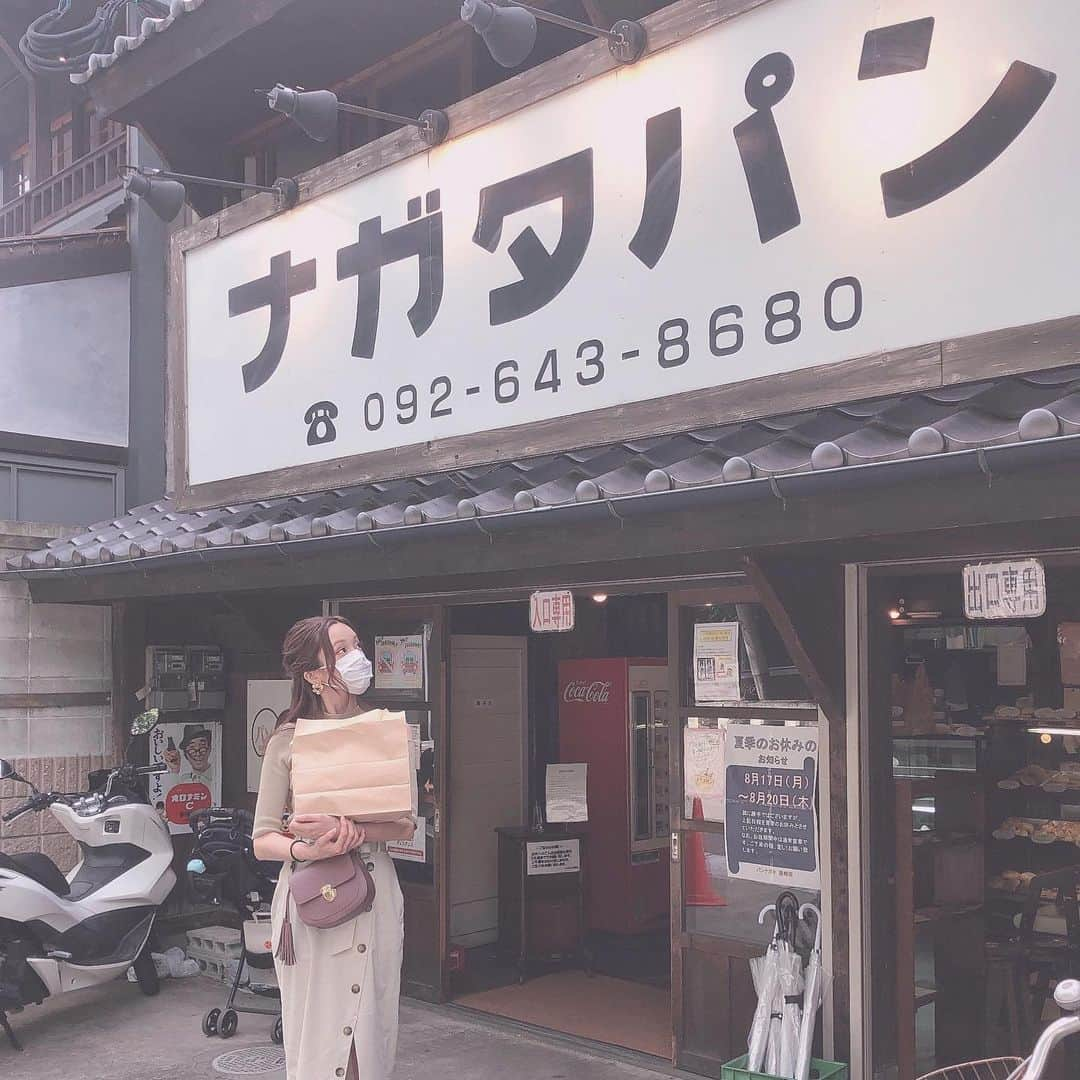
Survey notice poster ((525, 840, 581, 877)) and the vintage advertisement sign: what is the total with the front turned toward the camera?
2

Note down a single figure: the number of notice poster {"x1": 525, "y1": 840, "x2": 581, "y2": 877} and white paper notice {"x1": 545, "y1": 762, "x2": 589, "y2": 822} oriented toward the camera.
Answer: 2

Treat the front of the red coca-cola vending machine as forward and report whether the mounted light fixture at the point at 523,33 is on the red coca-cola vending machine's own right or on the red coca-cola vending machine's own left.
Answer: on the red coca-cola vending machine's own right

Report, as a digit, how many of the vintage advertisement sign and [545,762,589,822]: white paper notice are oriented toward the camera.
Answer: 2

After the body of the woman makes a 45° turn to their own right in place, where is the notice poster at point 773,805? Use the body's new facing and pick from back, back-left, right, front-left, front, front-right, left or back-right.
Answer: back-left

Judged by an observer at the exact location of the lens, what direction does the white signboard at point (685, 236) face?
facing the viewer and to the left of the viewer

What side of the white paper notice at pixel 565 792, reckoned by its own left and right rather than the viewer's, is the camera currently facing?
front

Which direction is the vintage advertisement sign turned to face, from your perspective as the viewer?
facing the viewer

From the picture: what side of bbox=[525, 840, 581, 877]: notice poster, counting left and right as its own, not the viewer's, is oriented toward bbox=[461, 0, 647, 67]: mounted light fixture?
front

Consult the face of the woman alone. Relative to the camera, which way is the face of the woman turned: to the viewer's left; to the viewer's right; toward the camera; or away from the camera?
to the viewer's right

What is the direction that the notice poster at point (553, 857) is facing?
toward the camera

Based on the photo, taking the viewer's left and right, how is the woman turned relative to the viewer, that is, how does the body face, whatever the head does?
facing the viewer and to the right of the viewer

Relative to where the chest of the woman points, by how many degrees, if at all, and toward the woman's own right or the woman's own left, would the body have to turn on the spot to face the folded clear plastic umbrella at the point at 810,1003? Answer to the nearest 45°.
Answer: approximately 90° to the woman's own left
